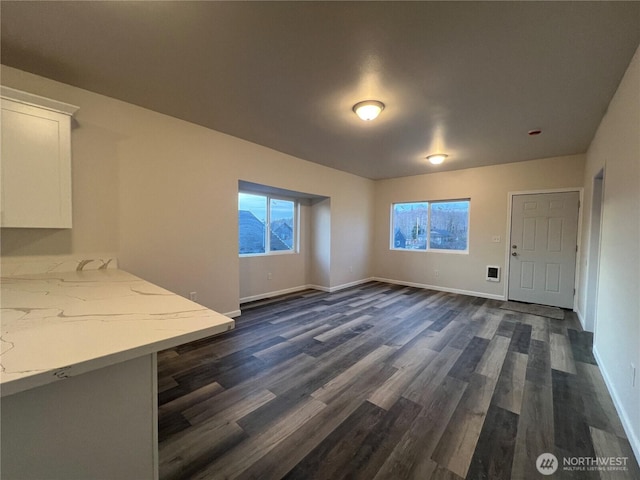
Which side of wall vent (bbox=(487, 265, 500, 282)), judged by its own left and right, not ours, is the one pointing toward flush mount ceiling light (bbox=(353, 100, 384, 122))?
front

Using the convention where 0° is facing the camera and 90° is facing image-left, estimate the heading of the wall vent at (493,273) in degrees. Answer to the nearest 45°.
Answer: approximately 0°

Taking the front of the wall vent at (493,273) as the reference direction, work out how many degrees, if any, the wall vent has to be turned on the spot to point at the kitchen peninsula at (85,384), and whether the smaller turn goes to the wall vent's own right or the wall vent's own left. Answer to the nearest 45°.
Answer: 0° — it already faces it

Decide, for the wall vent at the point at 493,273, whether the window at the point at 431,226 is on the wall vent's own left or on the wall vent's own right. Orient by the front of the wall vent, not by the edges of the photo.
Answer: on the wall vent's own right

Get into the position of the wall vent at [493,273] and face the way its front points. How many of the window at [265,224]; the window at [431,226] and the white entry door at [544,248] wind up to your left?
1

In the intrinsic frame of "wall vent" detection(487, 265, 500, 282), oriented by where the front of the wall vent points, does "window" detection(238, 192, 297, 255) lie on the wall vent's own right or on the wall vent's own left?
on the wall vent's own right

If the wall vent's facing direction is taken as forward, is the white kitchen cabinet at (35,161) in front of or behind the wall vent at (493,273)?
in front

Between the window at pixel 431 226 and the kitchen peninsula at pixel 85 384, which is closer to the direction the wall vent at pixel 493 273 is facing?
the kitchen peninsula

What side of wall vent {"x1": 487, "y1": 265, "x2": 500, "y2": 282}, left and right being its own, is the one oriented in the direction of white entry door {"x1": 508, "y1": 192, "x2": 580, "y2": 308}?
left
